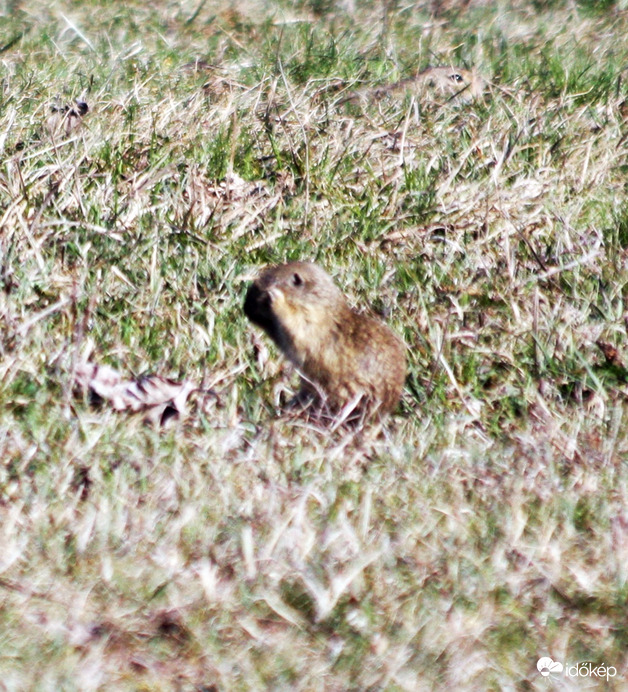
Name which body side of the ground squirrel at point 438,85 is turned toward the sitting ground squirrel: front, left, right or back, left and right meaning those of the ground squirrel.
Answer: right

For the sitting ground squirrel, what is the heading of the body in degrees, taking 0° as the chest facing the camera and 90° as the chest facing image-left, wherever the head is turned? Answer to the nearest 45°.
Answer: approximately 90°

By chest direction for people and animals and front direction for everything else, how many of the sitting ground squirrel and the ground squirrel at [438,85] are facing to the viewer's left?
1

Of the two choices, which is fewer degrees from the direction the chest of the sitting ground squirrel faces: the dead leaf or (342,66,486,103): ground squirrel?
the dead leaf

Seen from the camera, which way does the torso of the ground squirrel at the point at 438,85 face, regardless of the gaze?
to the viewer's right

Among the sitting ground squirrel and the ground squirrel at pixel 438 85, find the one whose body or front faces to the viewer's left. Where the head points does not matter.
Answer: the sitting ground squirrel

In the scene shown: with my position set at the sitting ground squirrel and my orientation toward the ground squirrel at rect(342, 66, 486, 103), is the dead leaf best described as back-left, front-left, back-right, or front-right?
back-left

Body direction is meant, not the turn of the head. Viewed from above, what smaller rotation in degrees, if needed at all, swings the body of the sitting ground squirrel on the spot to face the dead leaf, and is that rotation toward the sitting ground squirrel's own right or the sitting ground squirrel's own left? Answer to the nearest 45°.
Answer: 0° — it already faces it

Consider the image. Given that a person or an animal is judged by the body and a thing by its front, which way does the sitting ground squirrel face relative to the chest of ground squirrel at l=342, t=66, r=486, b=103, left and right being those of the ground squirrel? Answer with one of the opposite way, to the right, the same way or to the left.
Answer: the opposite way
